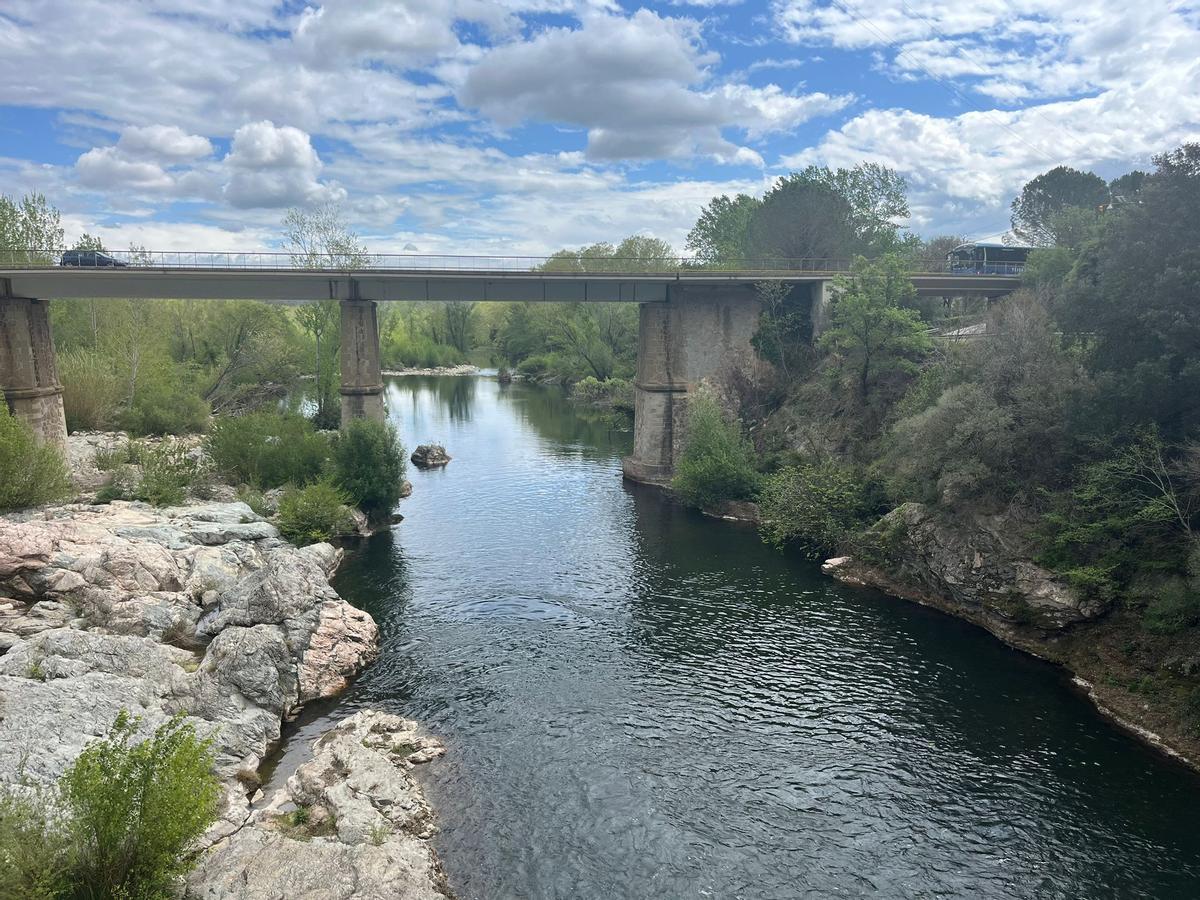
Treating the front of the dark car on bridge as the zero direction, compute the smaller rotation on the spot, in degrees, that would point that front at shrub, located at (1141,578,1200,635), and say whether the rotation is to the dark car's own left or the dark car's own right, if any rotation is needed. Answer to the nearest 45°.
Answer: approximately 45° to the dark car's own right

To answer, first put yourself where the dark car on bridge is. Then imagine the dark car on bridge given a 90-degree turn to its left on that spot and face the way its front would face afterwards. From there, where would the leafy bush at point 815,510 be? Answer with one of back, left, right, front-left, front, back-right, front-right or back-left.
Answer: back-right

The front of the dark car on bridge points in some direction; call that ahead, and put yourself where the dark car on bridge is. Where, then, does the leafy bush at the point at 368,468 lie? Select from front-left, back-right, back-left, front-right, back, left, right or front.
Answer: front-right

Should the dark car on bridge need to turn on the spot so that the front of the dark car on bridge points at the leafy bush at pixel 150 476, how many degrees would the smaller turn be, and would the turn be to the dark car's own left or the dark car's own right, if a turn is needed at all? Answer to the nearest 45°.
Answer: approximately 90° to the dark car's own right

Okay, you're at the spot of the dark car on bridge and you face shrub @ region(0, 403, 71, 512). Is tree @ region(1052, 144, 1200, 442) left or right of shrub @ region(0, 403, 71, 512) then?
left

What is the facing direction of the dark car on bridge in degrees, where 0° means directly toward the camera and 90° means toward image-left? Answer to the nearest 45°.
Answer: approximately 270°

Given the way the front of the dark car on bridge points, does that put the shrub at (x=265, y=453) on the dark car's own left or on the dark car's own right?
on the dark car's own right

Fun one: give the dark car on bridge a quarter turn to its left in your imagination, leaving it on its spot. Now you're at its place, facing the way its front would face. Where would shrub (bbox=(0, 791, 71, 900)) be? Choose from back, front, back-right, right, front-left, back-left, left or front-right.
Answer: back

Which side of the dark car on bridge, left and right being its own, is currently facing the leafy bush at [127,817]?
right
